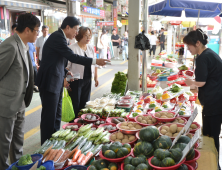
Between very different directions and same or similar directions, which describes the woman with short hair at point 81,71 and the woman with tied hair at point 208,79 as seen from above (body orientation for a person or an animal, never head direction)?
very different directions

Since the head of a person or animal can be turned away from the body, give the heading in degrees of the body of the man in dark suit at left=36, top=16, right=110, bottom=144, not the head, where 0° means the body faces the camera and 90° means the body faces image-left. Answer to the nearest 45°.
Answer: approximately 270°

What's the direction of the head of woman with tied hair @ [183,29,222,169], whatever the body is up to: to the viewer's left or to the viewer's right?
to the viewer's left

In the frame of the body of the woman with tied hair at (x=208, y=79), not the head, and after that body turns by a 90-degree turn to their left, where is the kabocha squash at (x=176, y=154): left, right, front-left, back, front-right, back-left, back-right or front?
front

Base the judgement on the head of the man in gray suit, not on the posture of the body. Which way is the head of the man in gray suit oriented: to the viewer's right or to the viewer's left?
to the viewer's right

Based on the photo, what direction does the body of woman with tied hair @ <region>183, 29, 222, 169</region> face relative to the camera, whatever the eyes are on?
to the viewer's left

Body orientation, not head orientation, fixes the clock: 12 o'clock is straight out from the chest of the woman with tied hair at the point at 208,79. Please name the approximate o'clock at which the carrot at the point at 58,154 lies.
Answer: The carrot is roughly at 11 o'clock from the woman with tied hair.

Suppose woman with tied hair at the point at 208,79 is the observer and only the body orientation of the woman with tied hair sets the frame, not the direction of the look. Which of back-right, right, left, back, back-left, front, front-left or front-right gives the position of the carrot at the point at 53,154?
front-left

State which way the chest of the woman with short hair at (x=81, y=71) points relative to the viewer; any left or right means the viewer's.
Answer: facing the viewer and to the right of the viewer

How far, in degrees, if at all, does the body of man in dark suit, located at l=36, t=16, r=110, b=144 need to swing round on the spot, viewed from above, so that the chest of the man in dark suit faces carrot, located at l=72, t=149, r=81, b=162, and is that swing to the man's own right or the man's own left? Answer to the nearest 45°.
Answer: approximately 90° to the man's own right
